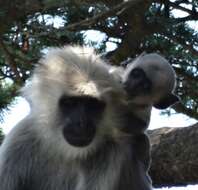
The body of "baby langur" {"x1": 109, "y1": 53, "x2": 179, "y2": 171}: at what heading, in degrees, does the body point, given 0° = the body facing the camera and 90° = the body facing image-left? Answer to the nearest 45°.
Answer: approximately 45°

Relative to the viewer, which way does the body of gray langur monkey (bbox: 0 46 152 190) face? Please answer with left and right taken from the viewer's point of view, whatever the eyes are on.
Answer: facing the viewer

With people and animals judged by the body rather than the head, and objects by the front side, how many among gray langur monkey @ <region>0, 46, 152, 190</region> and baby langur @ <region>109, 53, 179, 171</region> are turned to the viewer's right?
0

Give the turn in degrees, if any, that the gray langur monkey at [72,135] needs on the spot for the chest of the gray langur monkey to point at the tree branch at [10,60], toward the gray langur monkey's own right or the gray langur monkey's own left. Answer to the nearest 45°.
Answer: approximately 135° to the gray langur monkey's own right
